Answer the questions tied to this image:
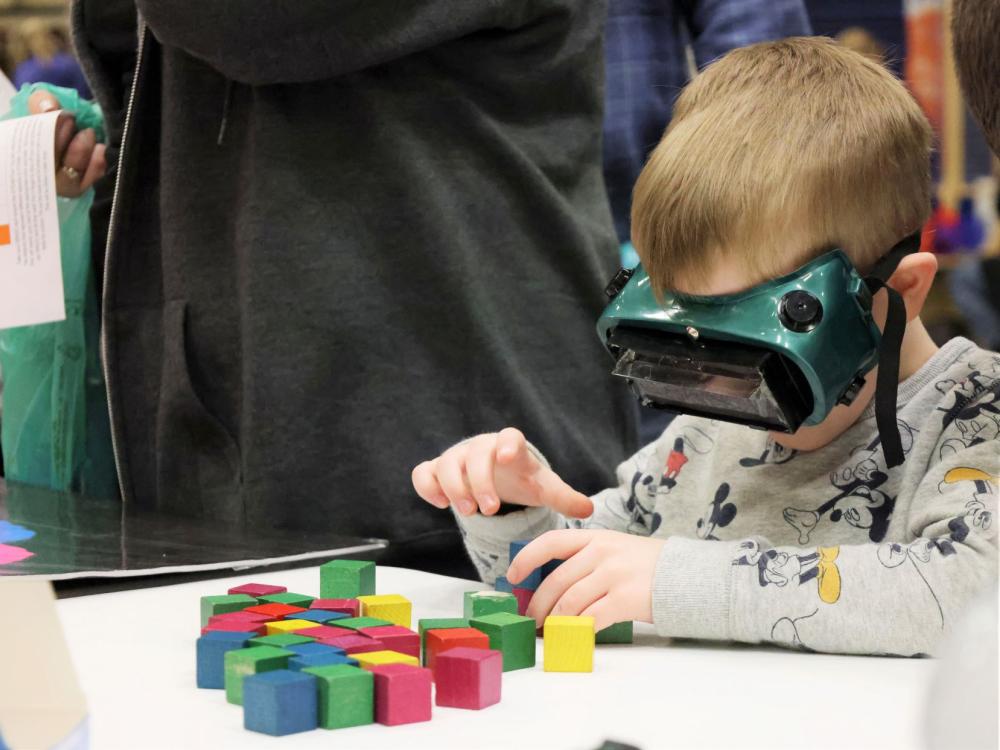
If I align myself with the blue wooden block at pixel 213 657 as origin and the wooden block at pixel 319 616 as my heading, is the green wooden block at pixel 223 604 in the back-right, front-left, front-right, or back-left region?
front-left

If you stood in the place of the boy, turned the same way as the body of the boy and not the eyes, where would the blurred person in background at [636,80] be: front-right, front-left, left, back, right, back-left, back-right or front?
back-right

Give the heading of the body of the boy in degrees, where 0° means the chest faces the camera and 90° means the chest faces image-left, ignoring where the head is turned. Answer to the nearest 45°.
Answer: approximately 45°

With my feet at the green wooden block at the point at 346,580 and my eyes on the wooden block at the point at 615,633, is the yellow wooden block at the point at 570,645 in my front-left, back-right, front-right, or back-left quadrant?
front-right

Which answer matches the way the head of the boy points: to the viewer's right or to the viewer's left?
to the viewer's left

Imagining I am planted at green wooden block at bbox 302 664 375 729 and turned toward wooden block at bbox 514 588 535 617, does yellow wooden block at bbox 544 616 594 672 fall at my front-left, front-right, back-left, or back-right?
front-right

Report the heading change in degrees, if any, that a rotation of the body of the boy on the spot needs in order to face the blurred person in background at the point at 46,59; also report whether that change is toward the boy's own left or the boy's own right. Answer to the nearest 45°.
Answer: approximately 90° to the boy's own right

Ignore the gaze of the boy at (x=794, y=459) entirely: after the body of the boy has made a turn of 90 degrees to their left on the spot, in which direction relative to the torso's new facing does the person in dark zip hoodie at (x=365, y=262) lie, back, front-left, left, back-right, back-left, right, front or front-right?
back
